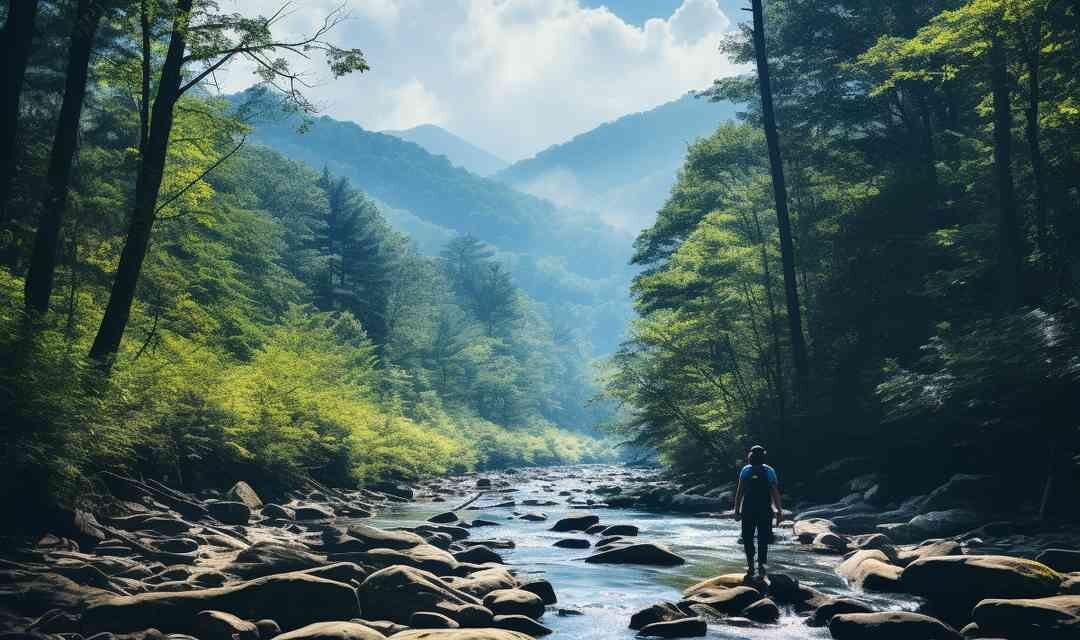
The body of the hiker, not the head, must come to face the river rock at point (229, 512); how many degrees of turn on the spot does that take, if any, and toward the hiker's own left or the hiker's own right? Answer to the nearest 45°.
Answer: approximately 90° to the hiker's own left

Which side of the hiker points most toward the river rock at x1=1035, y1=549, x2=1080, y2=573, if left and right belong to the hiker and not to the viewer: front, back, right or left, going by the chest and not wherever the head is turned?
right

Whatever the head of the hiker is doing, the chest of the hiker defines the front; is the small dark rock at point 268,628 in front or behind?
behind

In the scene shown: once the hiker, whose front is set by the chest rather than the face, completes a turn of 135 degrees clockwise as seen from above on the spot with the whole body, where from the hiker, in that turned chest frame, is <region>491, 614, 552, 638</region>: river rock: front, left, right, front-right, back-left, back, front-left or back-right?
right

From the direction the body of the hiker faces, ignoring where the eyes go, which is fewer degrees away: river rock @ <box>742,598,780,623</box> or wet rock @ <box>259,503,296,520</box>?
the wet rock

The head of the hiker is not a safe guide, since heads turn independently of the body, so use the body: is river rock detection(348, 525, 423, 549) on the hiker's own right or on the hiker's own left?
on the hiker's own left

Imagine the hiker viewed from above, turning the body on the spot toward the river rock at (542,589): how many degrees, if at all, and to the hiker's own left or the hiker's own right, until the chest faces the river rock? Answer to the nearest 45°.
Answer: approximately 135° to the hiker's own left

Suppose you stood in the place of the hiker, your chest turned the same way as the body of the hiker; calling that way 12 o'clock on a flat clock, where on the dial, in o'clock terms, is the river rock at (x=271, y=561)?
The river rock is roughly at 8 o'clock from the hiker.

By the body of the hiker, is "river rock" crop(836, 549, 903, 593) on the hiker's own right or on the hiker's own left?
on the hiker's own right

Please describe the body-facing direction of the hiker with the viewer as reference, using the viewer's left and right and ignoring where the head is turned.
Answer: facing away from the viewer

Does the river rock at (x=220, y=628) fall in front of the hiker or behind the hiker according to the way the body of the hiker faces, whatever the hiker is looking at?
behind
